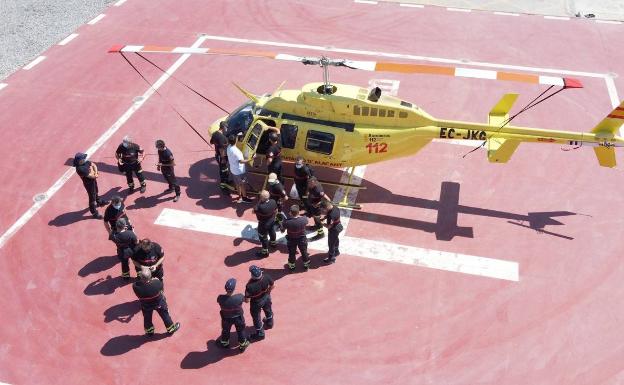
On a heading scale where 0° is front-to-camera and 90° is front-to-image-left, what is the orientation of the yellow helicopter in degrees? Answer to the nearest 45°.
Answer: approximately 90°

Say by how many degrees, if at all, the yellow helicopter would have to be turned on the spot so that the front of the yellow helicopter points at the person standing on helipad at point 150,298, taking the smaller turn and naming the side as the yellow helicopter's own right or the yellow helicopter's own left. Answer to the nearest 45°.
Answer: approximately 45° to the yellow helicopter's own left

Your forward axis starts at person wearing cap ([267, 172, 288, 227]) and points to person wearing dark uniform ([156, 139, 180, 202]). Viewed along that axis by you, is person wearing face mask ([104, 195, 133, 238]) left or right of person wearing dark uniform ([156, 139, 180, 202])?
left

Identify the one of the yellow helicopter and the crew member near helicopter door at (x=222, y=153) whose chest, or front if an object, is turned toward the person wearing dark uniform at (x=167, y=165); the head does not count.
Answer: the yellow helicopter

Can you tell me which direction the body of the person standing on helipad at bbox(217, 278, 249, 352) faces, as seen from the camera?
away from the camera

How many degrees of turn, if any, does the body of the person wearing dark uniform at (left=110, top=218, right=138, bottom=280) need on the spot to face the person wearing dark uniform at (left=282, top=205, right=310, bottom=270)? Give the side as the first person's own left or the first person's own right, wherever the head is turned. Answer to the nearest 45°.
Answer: approximately 45° to the first person's own right

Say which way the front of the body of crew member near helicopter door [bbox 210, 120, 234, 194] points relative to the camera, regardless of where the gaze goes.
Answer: to the viewer's right

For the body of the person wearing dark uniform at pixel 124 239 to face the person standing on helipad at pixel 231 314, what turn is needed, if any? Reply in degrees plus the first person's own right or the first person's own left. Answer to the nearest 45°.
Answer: approximately 90° to the first person's own right

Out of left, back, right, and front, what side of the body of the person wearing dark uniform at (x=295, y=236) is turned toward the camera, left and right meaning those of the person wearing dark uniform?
back
